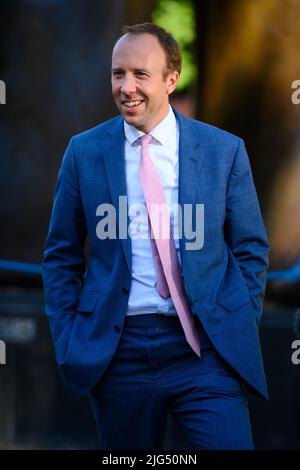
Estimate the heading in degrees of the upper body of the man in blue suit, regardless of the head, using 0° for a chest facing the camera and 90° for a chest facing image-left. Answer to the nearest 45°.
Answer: approximately 0°
